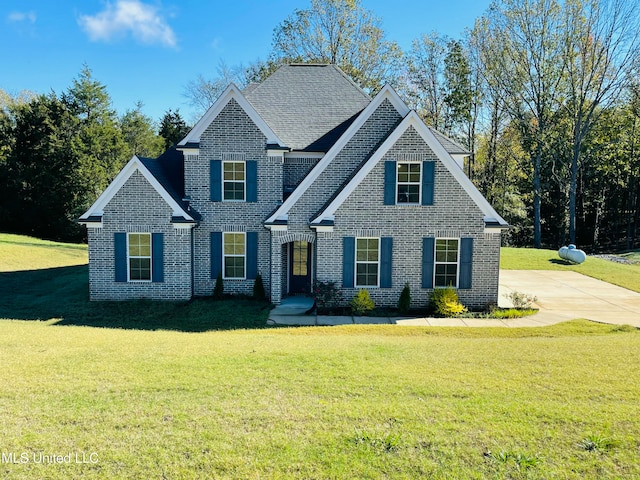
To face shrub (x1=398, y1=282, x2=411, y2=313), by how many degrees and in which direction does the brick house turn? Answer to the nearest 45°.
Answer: approximately 90° to its left

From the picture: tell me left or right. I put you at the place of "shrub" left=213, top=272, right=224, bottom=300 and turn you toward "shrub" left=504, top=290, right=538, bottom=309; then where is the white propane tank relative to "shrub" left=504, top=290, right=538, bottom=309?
left

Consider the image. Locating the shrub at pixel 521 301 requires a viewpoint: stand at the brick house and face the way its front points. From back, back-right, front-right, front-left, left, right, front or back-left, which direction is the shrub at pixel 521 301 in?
left

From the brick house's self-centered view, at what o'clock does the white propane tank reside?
The white propane tank is roughly at 8 o'clock from the brick house.

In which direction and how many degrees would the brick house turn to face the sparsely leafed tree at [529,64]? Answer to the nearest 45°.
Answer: approximately 135° to its left

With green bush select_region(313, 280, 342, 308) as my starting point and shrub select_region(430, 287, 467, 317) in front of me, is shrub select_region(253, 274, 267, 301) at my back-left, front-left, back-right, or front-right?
back-left

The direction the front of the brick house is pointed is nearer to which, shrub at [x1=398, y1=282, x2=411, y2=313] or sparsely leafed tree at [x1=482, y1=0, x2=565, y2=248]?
the shrub

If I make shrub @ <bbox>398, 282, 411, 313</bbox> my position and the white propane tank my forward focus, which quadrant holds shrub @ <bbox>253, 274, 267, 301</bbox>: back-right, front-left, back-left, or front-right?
back-left

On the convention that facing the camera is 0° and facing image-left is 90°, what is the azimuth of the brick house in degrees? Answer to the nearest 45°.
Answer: approximately 0°
